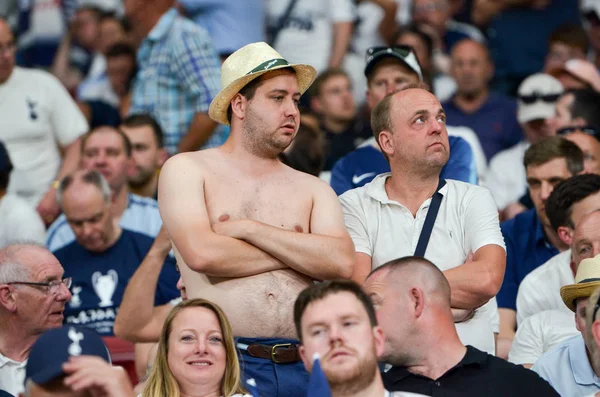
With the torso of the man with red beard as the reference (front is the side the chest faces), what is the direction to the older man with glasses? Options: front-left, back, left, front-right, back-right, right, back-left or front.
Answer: back-right

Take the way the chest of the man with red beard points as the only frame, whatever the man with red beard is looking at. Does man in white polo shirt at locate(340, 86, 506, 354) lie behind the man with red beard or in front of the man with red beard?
behind

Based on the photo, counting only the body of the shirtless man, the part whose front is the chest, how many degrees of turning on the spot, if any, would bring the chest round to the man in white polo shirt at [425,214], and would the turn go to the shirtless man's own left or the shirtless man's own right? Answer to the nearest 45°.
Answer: approximately 45° to the shirtless man's own left

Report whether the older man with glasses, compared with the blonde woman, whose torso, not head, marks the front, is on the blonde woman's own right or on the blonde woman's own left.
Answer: on the blonde woman's own right

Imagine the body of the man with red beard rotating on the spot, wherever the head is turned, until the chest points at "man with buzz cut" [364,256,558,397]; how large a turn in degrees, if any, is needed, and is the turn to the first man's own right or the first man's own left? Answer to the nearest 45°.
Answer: approximately 135° to the first man's own left

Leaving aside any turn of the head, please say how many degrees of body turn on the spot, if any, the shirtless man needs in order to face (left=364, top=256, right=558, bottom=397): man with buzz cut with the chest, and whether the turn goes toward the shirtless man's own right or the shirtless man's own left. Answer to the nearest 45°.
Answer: approximately 45° to the shirtless man's own left
